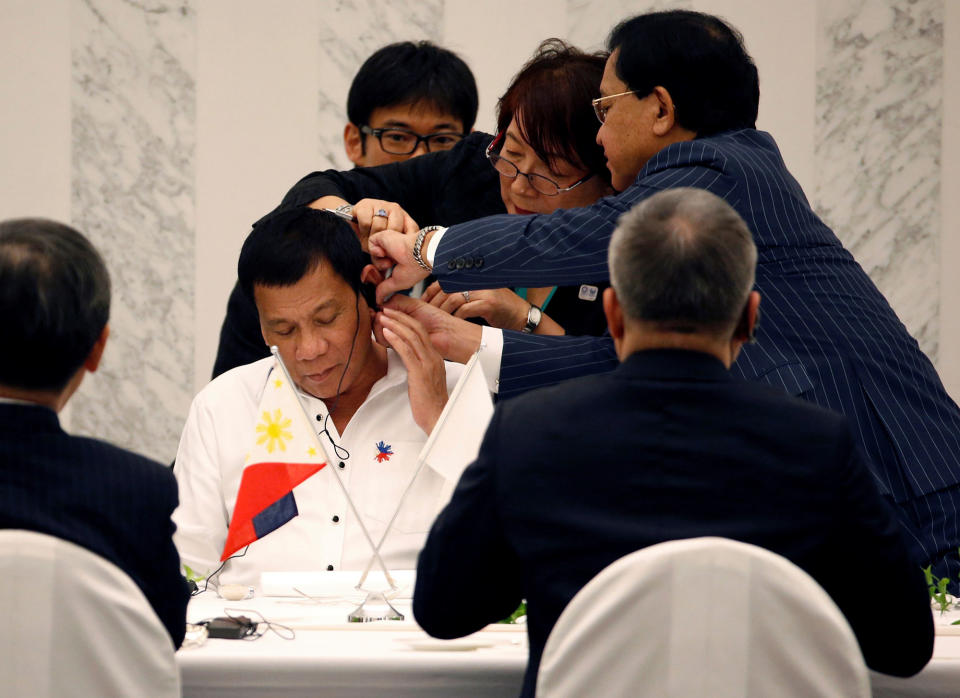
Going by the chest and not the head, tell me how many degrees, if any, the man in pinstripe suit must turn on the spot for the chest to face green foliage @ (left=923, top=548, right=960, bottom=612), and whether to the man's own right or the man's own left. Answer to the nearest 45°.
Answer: approximately 135° to the man's own left

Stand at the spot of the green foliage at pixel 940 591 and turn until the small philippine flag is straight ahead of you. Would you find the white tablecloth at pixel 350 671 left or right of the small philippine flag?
left

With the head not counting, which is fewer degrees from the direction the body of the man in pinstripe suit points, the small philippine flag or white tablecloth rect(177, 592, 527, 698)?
the small philippine flag

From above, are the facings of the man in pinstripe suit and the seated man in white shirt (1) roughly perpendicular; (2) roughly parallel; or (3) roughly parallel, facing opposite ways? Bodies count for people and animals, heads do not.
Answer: roughly perpendicular

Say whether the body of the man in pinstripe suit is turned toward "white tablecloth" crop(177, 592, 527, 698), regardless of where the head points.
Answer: no

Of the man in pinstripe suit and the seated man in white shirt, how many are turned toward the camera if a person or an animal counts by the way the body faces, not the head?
1

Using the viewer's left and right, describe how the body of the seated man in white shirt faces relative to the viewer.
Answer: facing the viewer

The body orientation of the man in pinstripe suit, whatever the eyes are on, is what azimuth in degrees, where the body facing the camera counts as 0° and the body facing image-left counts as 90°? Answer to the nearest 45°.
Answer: approximately 90°

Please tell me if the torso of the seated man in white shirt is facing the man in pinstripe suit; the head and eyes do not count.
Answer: no

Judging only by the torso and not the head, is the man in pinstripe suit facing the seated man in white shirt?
yes

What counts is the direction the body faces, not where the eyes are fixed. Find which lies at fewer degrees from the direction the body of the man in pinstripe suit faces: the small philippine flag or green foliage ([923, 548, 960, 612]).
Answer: the small philippine flag

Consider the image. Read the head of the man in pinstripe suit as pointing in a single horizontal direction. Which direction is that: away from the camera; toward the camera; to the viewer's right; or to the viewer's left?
to the viewer's left

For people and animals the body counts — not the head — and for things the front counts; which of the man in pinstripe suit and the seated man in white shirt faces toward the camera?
the seated man in white shirt

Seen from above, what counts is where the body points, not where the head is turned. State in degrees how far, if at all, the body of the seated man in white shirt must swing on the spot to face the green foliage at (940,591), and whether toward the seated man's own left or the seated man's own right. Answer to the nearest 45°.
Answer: approximately 45° to the seated man's own left

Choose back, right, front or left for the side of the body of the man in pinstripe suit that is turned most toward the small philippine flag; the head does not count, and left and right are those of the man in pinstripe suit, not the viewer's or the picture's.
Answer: front

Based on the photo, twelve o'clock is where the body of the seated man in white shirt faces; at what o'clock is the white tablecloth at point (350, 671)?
The white tablecloth is roughly at 12 o'clock from the seated man in white shirt.
